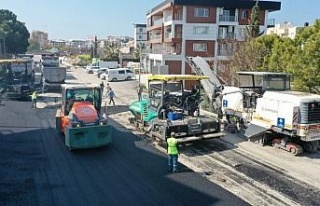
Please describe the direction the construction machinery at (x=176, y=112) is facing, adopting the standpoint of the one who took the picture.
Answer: facing away from the viewer and to the left of the viewer

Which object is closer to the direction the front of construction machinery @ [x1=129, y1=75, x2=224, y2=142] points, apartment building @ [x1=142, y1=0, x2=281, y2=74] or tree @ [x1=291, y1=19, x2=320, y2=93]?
the apartment building

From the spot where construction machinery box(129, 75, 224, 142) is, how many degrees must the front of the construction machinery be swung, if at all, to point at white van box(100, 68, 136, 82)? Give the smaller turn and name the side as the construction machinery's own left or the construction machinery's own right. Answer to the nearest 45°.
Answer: approximately 45° to the construction machinery's own right

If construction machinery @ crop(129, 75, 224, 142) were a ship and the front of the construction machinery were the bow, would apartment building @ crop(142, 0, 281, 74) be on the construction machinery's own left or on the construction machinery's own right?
on the construction machinery's own right

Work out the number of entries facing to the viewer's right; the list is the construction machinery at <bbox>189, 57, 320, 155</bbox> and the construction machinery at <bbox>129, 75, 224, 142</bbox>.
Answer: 0
